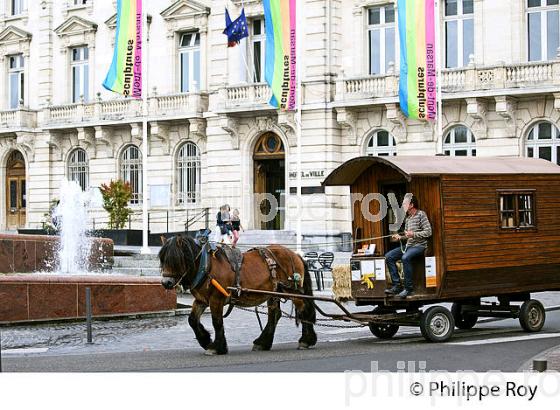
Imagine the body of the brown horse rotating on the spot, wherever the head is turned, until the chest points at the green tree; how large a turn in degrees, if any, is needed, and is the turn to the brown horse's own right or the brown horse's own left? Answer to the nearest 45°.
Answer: approximately 90° to the brown horse's own right

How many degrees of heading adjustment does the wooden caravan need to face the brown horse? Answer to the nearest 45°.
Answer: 0° — it already faces it

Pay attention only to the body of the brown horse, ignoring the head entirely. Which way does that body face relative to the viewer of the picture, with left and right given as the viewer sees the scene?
facing to the left of the viewer

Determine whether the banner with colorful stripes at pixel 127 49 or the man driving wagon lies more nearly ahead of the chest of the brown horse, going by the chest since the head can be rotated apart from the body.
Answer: the banner with colorful stripes

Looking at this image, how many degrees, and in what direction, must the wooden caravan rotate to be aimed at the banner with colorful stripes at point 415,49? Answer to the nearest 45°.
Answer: approximately 135° to its right

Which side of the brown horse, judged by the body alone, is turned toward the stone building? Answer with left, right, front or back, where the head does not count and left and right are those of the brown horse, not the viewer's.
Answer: right

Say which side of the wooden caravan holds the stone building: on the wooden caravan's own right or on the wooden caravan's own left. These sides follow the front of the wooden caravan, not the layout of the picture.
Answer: on the wooden caravan's own right

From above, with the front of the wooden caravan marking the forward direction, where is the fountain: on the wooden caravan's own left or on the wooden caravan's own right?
on the wooden caravan's own right

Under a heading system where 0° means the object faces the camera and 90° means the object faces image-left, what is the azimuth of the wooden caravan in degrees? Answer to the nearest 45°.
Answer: approximately 45°

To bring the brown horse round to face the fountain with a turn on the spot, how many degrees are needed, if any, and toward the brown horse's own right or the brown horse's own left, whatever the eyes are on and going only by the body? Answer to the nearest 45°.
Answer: approximately 45° to the brown horse's own right

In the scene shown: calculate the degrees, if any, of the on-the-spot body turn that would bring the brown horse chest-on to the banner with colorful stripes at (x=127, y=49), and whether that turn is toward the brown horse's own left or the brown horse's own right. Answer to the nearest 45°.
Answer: approximately 90° to the brown horse's own right
